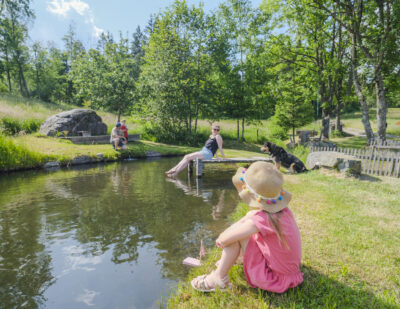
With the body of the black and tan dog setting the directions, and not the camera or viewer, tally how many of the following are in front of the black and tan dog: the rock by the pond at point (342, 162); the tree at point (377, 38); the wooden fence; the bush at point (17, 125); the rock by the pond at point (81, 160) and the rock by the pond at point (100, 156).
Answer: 3

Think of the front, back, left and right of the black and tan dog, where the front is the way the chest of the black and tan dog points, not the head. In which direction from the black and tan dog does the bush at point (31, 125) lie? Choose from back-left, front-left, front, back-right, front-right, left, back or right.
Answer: front

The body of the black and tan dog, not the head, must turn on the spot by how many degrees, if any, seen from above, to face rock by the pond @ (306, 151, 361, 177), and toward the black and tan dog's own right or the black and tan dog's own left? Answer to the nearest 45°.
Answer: approximately 135° to the black and tan dog's own left

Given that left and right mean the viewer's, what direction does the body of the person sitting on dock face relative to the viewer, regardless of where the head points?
facing the viewer and to the left of the viewer

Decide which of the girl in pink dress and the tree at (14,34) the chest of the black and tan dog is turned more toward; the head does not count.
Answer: the tree

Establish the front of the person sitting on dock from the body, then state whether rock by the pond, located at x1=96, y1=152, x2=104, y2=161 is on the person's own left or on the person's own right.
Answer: on the person's own right

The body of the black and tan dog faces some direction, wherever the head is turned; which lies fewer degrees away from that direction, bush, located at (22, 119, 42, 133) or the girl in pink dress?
the bush

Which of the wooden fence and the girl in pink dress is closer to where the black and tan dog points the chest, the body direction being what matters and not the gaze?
the girl in pink dress

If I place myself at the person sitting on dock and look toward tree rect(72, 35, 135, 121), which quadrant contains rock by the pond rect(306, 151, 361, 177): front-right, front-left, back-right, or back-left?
back-right

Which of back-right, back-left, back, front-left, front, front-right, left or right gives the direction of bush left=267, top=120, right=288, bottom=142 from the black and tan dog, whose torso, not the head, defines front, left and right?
right

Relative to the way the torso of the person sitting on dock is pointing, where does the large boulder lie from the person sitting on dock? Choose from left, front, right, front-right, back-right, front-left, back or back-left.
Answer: right

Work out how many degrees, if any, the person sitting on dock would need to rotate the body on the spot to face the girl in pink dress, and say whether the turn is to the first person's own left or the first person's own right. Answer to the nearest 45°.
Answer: approximately 45° to the first person's own left

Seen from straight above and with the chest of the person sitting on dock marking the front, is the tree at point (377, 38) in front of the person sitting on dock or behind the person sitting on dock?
behind

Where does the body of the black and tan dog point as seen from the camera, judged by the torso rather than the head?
to the viewer's left

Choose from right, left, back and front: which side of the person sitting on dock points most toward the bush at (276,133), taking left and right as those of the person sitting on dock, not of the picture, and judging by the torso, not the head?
back

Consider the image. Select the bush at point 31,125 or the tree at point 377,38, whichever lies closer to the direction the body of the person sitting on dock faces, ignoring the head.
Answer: the bush

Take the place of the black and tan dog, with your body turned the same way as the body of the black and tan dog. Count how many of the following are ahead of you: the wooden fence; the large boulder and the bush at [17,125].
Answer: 2

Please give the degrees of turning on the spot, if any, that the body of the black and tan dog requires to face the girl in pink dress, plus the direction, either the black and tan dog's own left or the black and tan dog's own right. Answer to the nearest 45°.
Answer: approximately 90° to the black and tan dog's own left

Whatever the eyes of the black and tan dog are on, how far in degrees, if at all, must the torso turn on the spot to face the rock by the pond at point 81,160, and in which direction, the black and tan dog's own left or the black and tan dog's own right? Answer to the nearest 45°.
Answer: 0° — it already faces it

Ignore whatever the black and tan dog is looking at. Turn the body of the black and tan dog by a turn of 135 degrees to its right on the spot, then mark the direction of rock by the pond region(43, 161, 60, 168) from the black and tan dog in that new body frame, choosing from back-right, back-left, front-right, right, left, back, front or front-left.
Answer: back-left

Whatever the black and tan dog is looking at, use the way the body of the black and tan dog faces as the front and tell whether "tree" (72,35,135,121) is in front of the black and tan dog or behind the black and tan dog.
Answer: in front

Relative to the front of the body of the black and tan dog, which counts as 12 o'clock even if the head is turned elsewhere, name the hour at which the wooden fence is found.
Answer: The wooden fence is roughly at 6 o'clock from the black and tan dog.
